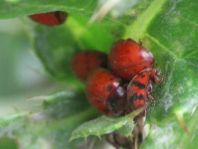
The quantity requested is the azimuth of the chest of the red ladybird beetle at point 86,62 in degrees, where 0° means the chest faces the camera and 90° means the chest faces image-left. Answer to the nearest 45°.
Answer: approximately 270°

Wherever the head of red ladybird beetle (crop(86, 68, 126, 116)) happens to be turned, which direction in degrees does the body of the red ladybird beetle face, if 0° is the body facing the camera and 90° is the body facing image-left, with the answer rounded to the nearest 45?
approximately 315°

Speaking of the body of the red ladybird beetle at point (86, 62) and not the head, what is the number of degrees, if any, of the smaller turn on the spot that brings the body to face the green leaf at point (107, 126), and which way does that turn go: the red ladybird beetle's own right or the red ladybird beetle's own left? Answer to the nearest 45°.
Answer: approximately 90° to the red ladybird beetle's own right
